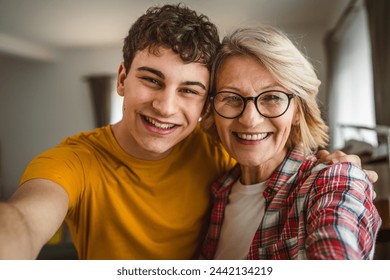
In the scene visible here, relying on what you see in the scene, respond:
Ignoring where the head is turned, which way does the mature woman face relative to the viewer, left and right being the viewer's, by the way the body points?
facing the viewer and to the left of the viewer

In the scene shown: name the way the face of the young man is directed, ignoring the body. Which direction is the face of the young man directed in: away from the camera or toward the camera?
toward the camera

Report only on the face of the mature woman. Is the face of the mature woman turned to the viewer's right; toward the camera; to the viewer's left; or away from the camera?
toward the camera
